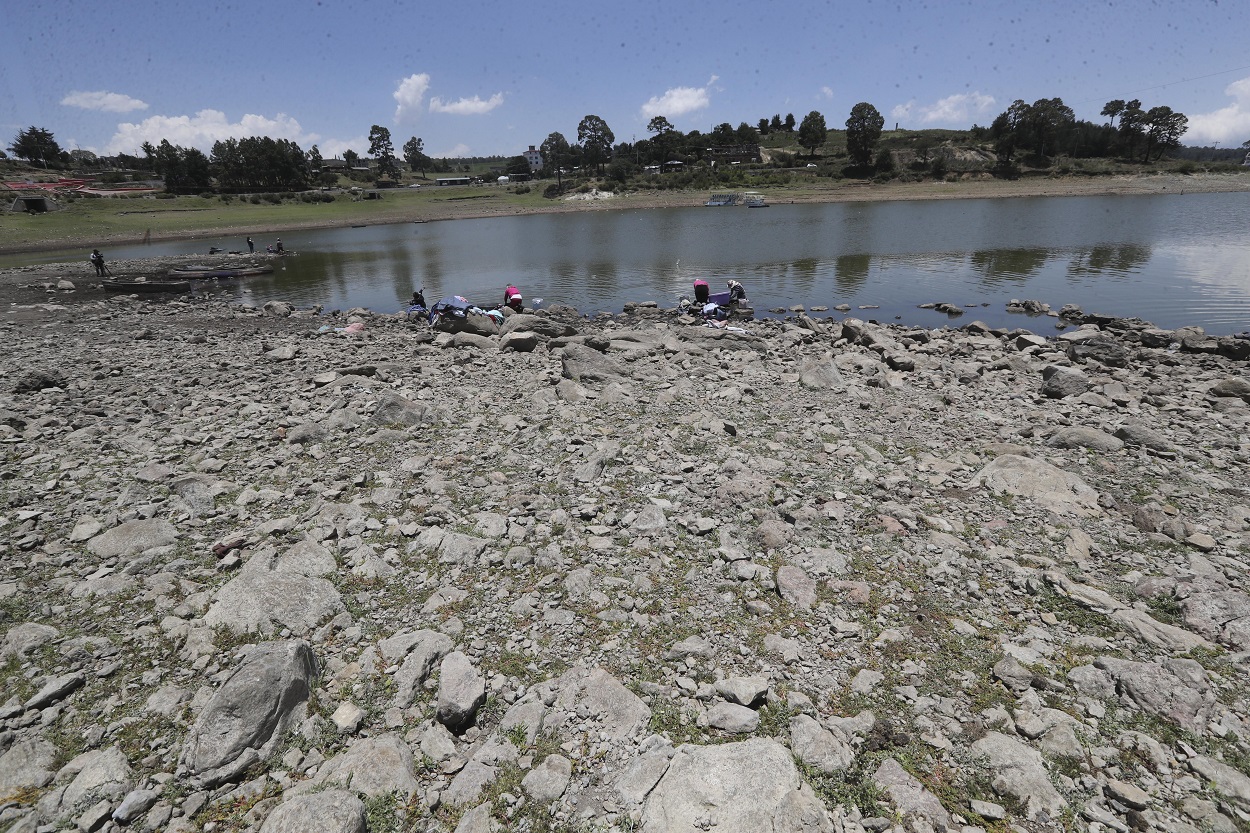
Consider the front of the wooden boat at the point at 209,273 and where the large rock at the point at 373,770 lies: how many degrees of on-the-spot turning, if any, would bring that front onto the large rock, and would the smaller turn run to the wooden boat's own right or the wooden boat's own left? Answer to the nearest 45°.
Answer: approximately 90° to the wooden boat's own right

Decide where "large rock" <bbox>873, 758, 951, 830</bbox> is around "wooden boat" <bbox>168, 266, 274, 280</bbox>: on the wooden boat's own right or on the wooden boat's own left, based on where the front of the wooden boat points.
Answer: on the wooden boat's own right

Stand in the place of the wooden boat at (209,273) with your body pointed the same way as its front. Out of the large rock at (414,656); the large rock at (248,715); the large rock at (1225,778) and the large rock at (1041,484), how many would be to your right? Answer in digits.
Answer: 4

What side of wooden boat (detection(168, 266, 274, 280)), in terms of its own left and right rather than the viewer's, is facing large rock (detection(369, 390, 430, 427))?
right

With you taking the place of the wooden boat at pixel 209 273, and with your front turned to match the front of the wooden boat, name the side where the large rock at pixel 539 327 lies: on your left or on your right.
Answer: on your right

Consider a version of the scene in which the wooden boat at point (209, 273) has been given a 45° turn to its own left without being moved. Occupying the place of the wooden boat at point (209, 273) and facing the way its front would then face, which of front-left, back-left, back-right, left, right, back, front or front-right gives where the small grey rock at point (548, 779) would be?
back-right

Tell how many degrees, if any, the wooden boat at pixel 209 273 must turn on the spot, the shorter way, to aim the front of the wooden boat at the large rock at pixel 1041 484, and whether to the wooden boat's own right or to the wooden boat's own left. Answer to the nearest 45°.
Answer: approximately 90° to the wooden boat's own right

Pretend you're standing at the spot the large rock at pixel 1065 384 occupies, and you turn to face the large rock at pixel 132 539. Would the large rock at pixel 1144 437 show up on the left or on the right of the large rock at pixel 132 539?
left

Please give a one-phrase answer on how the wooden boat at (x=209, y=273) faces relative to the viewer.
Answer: facing to the right of the viewer
